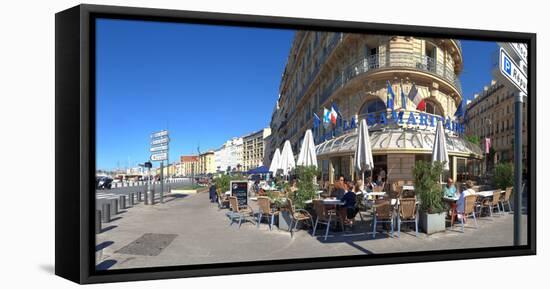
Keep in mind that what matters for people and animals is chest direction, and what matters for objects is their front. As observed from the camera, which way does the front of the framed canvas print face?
facing the viewer and to the right of the viewer
